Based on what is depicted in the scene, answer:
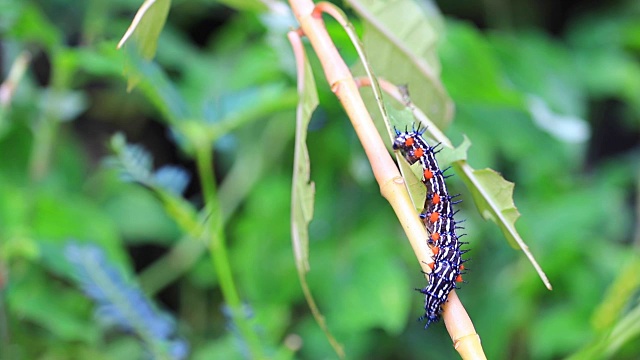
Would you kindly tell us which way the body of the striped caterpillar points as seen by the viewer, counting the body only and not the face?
to the viewer's left
